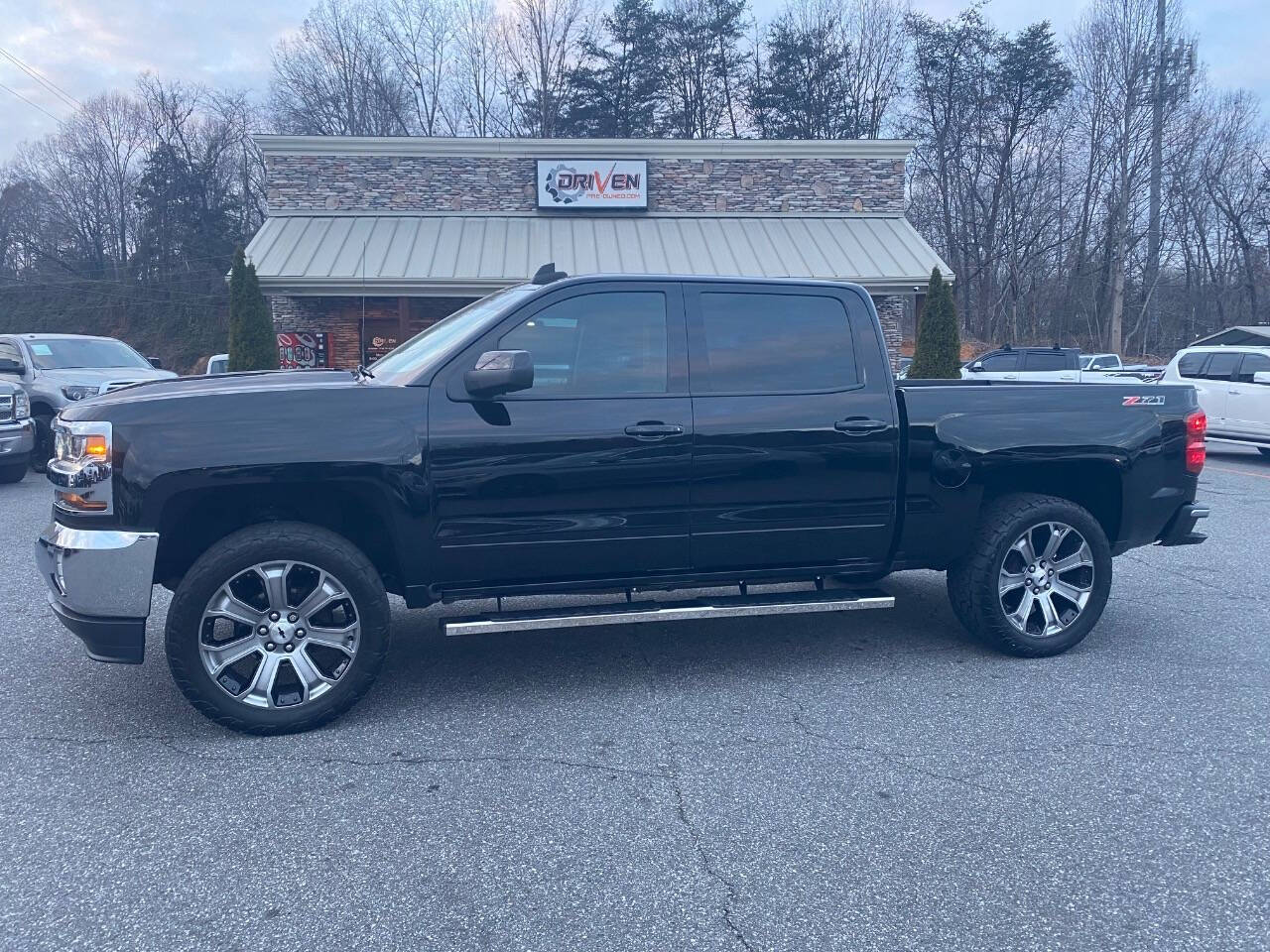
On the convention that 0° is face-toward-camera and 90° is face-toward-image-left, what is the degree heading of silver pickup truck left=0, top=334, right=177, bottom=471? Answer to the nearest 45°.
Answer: approximately 315°

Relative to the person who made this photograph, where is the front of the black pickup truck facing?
facing to the left of the viewer

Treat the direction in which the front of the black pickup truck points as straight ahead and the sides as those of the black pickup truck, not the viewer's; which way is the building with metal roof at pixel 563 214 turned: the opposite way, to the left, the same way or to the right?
to the left

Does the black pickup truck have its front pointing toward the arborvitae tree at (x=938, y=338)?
no

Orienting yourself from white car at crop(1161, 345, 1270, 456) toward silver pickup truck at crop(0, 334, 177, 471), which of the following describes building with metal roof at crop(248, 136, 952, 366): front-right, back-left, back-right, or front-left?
front-right

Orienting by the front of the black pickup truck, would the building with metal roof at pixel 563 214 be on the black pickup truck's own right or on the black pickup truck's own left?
on the black pickup truck's own right

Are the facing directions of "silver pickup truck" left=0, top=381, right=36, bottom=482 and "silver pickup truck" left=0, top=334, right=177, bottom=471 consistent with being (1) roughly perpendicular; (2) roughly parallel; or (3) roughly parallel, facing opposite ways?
roughly parallel

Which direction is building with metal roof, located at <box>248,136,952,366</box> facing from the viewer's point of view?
toward the camera

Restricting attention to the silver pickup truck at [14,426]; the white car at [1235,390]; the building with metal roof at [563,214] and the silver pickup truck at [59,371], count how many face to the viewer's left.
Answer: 0

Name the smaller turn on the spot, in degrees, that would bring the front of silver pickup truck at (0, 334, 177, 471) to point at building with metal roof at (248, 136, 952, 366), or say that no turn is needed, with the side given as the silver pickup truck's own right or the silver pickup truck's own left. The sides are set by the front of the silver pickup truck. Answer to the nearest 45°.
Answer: approximately 90° to the silver pickup truck's own left

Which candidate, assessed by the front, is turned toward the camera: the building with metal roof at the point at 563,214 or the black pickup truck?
the building with metal roof

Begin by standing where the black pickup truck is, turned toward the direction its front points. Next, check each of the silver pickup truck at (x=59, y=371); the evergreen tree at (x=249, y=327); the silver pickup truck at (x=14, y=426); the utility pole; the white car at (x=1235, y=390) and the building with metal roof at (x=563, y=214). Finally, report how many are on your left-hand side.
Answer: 0

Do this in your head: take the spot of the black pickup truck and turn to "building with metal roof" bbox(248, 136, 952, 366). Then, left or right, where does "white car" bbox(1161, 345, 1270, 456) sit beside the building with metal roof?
right

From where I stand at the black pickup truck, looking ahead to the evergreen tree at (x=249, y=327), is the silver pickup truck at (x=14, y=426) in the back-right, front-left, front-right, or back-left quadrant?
front-left

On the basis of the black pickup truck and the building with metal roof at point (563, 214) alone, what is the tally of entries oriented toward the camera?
1

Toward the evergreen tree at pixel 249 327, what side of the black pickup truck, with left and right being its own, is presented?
right

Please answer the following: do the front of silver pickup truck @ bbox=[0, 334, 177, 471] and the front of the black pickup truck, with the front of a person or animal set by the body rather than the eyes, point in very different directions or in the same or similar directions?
very different directions

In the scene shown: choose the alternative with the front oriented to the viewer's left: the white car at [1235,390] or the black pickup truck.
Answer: the black pickup truck
